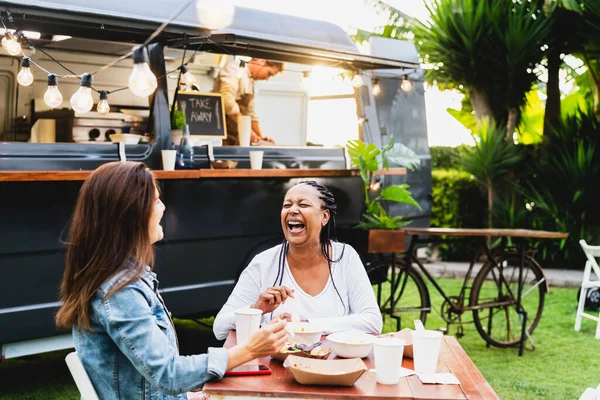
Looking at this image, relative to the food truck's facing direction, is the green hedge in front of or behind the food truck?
in front

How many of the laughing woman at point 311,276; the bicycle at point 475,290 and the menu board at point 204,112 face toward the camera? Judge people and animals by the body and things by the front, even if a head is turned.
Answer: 2

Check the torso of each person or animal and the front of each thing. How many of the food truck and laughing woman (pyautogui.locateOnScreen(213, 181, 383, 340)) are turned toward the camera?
1

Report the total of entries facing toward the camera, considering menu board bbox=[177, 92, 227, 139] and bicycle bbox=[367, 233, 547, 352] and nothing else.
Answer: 1

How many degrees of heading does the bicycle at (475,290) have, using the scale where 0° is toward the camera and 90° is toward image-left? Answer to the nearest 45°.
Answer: approximately 135°

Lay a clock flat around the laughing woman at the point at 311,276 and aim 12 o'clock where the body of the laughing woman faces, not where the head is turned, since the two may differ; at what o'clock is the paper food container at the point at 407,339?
The paper food container is roughly at 11 o'clock from the laughing woman.

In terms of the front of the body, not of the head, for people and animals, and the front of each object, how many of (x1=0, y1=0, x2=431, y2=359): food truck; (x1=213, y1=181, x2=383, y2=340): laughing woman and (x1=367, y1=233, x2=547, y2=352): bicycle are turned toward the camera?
1

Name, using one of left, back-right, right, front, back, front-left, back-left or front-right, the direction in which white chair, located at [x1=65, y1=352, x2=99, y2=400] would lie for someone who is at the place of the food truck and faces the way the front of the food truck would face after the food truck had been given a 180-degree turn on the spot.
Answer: front-left

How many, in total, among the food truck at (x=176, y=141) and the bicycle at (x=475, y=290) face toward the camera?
0

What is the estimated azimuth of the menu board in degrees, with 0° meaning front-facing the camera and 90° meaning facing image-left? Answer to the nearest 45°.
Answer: approximately 0°

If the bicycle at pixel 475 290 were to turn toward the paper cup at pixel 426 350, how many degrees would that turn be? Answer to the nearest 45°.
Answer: approximately 135° to its left

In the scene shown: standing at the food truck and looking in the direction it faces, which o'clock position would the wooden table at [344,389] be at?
The wooden table is roughly at 4 o'clock from the food truck.

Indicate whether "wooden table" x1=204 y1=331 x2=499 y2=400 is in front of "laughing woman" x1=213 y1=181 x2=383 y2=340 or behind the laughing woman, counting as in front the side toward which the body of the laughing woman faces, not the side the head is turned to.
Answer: in front

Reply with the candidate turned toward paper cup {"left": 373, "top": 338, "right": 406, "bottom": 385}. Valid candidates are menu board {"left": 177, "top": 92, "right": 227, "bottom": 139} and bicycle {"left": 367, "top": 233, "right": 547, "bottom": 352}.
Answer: the menu board
